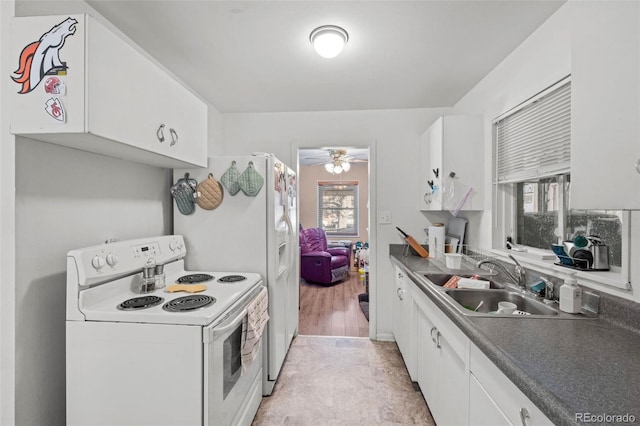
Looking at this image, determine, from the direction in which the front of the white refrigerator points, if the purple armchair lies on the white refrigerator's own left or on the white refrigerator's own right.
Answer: on the white refrigerator's own left

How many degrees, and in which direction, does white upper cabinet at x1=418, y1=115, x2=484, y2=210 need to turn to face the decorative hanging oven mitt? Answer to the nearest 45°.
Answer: approximately 45° to its left

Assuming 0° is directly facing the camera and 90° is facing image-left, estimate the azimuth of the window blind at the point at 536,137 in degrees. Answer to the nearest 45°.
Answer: approximately 45°

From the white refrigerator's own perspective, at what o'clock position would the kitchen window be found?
The kitchen window is roughly at 1 o'clock from the white refrigerator.

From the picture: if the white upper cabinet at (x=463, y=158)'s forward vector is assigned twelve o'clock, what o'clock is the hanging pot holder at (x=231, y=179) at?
The hanging pot holder is roughly at 11 o'clock from the white upper cabinet.

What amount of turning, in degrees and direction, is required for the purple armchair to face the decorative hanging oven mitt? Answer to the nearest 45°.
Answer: approximately 45° to its right

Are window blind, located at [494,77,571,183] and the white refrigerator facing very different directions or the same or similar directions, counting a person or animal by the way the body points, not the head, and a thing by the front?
very different directions

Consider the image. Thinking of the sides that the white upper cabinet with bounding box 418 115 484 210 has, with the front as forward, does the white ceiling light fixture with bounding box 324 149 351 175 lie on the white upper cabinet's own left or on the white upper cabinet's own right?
on the white upper cabinet's own right

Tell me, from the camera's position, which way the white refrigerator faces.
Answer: facing to the right of the viewer

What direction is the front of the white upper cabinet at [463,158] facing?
to the viewer's left

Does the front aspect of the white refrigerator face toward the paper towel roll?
yes

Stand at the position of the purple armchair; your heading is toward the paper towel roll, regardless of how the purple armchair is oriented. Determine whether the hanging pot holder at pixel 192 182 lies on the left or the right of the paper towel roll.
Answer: right
